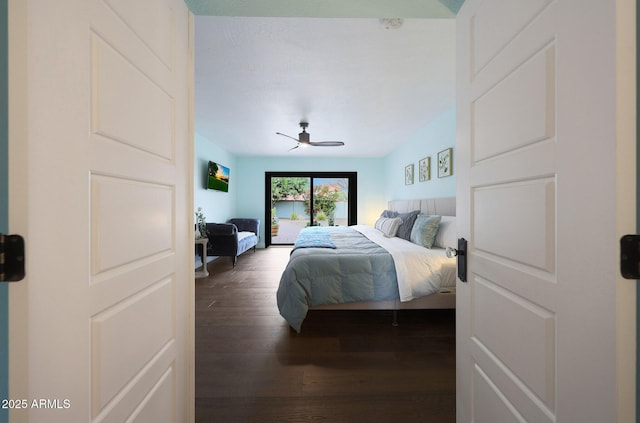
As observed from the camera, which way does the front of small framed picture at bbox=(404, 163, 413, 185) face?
facing to the left of the viewer

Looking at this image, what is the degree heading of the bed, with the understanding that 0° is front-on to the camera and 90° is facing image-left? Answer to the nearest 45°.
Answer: approximately 90°

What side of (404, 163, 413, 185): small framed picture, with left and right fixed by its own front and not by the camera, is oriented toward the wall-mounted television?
front

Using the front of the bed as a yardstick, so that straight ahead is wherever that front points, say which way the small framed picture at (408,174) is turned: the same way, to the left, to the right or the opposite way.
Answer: the same way

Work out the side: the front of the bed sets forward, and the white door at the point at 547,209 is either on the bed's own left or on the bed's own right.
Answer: on the bed's own left

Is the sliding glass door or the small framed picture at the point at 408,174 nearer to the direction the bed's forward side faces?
the sliding glass door

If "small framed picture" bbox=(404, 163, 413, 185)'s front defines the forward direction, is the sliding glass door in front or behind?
in front

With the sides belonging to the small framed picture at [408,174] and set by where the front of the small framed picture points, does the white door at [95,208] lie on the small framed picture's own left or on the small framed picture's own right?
on the small framed picture's own left

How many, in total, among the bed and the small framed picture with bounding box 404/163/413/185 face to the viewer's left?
2

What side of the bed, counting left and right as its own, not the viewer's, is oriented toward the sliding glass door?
right

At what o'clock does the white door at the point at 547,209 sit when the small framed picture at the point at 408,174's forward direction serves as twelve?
The white door is roughly at 9 o'clock from the small framed picture.

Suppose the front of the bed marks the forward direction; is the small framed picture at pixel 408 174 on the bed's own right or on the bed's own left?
on the bed's own right
